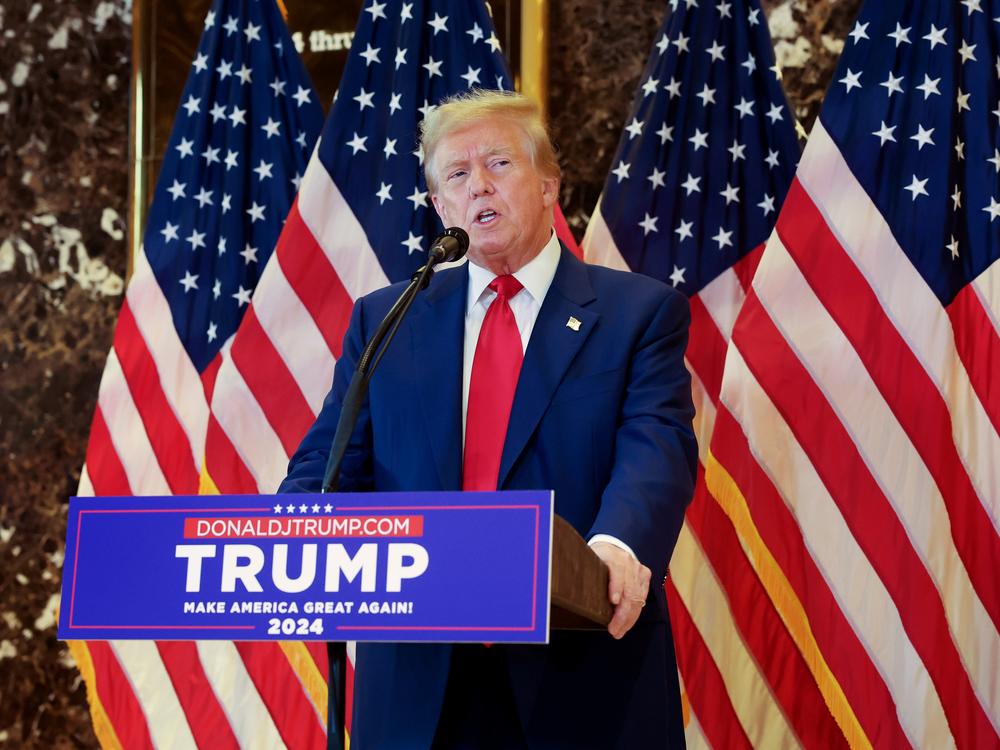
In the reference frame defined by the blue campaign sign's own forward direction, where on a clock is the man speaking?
The man speaking is roughly at 7 o'clock from the blue campaign sign.

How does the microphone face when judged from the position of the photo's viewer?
facing away from the viewer and to the right of the viewer

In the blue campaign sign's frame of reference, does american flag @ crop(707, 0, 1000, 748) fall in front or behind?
behind

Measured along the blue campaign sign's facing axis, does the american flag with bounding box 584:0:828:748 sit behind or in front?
behind

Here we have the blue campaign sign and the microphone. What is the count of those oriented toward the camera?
1

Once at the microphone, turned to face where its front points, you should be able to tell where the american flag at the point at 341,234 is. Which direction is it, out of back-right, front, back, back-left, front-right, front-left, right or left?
front-left

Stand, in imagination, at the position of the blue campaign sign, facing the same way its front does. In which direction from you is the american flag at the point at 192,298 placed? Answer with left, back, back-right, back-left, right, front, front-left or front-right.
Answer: back

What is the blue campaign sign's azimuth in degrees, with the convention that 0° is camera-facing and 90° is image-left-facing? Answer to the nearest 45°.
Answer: approximately 0°

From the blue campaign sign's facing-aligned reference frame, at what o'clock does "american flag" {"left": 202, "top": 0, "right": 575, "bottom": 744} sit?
The american flag is roughly at 6 o'clock from the blue campaign sign.
